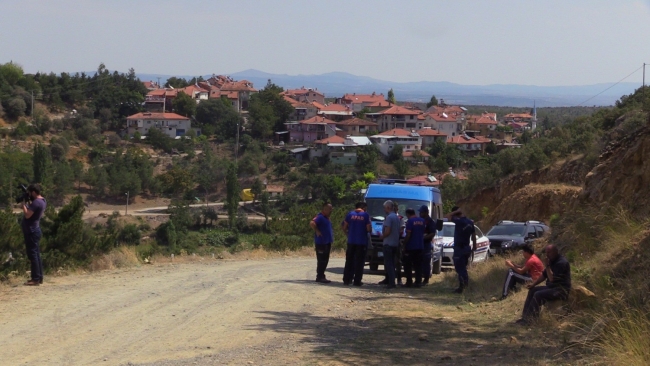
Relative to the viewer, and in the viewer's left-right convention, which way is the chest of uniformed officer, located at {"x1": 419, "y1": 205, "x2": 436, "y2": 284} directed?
facing to the left of the viewer

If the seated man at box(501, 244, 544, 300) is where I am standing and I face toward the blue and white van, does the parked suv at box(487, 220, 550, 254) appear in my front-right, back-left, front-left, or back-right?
front-right

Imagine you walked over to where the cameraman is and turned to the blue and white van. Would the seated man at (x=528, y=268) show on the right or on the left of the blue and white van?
right

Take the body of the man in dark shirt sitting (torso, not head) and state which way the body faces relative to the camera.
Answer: to the viewer's left

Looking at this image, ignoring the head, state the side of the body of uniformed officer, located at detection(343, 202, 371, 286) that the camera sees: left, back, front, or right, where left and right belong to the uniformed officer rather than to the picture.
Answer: back

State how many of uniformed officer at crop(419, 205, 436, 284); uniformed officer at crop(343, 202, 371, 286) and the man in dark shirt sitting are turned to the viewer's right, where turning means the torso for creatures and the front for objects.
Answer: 0

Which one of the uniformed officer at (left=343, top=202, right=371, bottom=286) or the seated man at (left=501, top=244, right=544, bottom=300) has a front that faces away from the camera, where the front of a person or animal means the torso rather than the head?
the uniformed officer

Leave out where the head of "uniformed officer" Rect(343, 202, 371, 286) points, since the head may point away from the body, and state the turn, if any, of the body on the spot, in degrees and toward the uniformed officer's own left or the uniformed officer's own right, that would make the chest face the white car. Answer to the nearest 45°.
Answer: approximately 45° to the uniformed officer's own right

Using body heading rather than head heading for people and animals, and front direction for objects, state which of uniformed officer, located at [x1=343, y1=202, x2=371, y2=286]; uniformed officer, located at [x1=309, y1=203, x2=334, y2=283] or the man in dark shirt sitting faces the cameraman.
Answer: the man in dark shirt sitting

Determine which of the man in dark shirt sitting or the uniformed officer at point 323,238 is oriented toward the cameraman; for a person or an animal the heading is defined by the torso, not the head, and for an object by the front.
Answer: the man in dark shirt sitting

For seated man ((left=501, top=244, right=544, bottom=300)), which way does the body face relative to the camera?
to the viewer's left

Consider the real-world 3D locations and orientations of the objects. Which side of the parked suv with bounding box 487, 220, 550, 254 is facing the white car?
front

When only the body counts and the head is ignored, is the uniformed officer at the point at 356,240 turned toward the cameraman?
no

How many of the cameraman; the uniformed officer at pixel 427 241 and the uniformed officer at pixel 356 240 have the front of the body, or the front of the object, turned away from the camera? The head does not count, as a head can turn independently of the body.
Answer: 1
